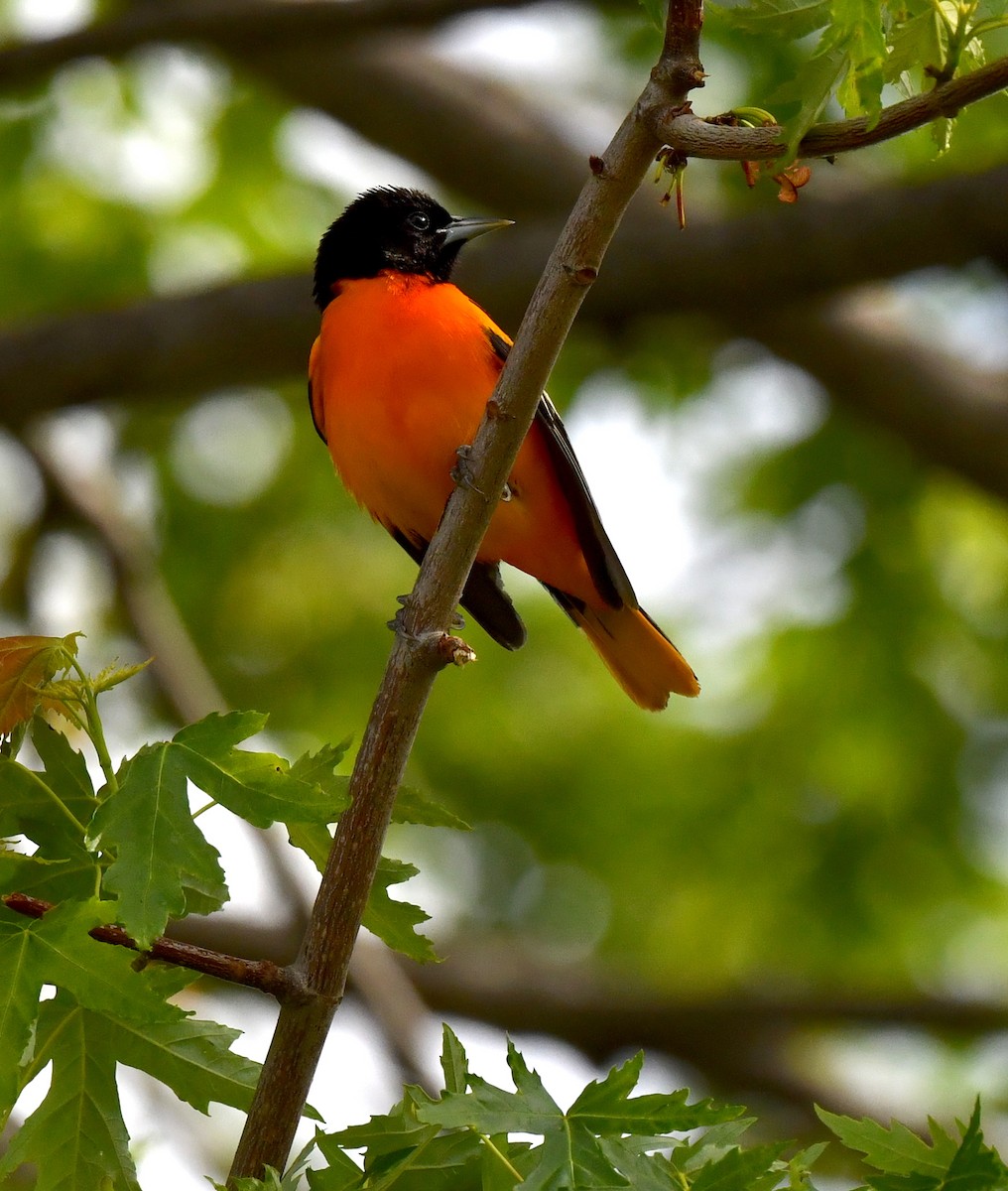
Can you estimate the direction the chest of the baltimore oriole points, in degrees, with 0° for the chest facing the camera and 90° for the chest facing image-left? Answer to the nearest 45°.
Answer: approximately 45°
